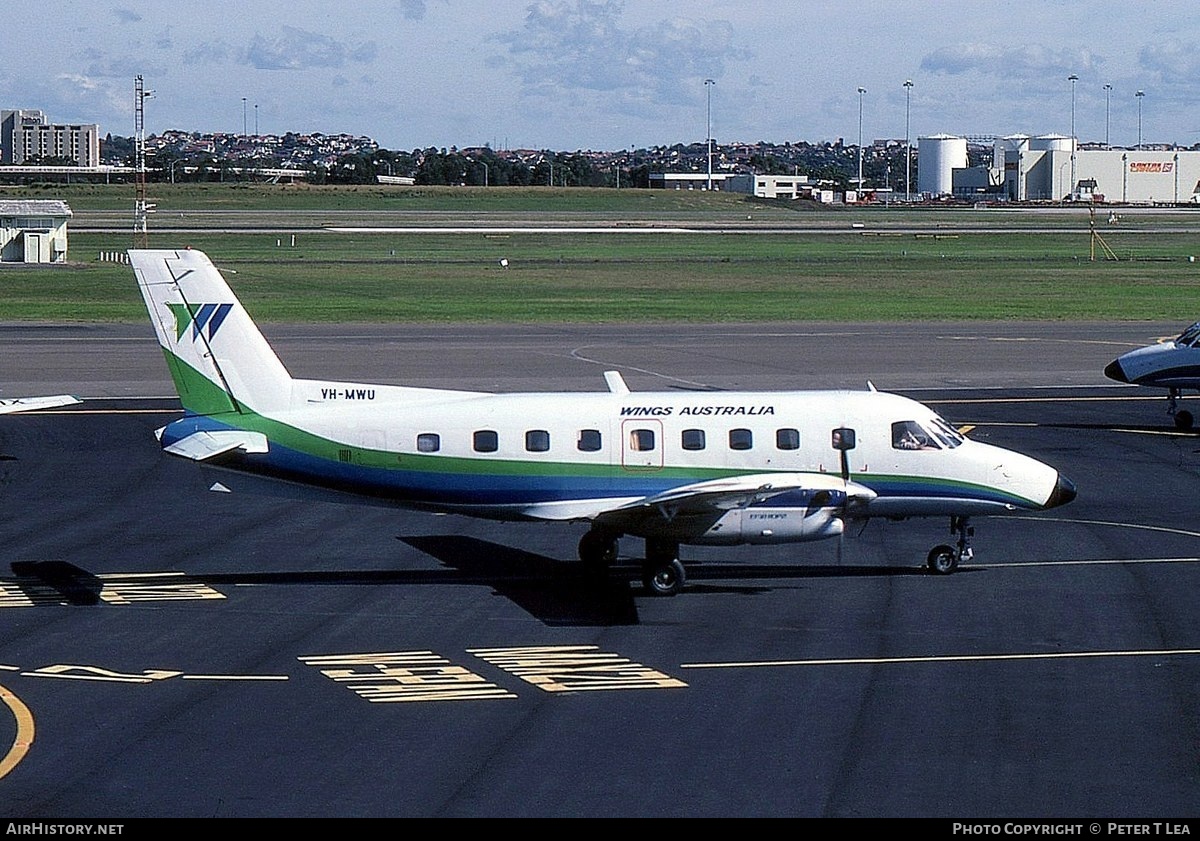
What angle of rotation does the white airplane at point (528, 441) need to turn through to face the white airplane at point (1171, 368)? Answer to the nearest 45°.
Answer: approximately 45° to its left

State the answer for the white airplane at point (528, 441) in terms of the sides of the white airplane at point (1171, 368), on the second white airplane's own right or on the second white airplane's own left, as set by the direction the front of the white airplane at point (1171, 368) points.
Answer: on the second white airplane's own left

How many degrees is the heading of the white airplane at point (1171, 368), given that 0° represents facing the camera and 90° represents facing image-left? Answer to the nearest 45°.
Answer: approximately 90°

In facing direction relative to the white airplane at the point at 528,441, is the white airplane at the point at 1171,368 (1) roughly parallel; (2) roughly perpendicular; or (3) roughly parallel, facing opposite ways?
roughly parallel, facing opposite ways

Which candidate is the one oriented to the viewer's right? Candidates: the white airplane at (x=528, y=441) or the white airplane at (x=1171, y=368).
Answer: the white airplane at (x=528, y=441)

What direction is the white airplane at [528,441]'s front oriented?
to the viewer's right

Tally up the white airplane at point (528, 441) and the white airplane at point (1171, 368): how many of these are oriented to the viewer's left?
1
